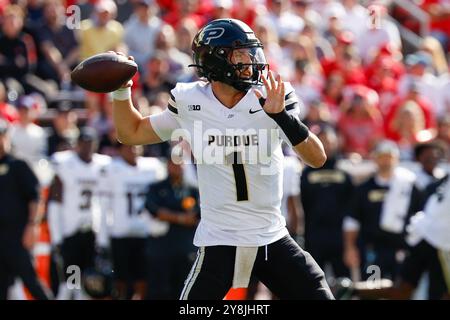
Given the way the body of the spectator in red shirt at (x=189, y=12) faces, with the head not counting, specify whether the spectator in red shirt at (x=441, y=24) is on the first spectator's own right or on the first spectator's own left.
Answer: on the first spectator's own left

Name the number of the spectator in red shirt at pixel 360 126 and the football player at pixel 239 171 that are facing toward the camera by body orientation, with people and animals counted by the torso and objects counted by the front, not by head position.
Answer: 2
